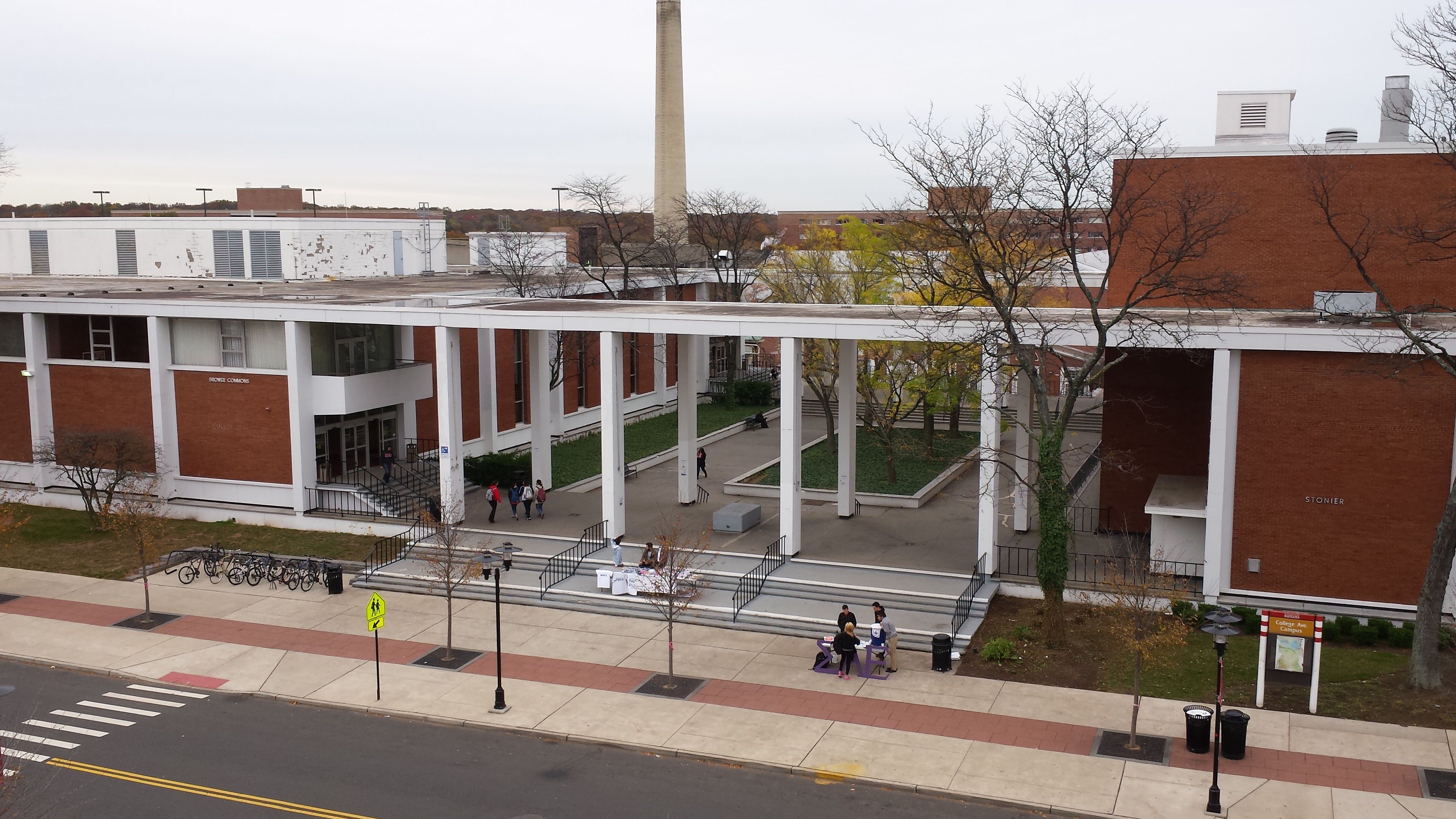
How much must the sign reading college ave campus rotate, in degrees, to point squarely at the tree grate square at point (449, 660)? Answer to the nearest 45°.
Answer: approximately 90° to its right

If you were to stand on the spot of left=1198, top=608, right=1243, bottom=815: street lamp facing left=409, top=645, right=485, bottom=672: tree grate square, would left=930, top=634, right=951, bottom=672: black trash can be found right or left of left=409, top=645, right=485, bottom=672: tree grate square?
right

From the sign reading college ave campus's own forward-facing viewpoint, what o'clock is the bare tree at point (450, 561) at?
The bare tree is roughly at 3 o'clock from the sign reading college ave campus.

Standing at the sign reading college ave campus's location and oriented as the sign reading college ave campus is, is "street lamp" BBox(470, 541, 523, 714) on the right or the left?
on its right

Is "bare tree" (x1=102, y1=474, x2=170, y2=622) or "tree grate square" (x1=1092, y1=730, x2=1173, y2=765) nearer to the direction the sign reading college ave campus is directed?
the tree grate square

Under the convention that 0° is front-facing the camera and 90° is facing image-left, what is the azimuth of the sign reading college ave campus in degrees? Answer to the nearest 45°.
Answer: approximately 0°

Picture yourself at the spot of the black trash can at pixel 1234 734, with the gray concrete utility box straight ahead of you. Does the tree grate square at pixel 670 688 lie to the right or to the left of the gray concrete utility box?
left

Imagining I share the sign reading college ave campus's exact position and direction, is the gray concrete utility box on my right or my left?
on my right

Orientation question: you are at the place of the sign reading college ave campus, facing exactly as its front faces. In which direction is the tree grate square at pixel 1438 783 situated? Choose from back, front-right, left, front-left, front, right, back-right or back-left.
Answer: front-left

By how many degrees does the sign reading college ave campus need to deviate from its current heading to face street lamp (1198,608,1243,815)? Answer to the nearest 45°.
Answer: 0° — it already faces it

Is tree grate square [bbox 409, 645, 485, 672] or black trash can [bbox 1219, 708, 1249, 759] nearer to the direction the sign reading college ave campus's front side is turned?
the black trash can

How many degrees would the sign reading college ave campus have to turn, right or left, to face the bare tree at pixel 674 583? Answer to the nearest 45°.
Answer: approximately 90° to its right

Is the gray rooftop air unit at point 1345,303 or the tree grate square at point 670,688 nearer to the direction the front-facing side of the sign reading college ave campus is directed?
the tree grate square

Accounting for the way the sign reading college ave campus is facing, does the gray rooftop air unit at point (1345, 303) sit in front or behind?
behind

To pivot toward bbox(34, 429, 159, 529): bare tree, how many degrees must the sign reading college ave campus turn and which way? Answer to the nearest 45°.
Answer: approximately 90° to its right

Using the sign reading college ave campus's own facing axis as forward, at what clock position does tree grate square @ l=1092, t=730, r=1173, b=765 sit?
The tree grate square is roughly at 1 o'clock from the sign reading college ave campus.

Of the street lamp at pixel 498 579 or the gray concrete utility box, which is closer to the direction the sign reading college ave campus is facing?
the street lamp

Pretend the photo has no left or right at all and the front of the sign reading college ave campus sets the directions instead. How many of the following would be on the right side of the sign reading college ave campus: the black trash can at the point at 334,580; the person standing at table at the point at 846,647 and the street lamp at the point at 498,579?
3

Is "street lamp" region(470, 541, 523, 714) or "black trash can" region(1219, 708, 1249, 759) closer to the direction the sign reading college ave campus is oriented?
the black trash can

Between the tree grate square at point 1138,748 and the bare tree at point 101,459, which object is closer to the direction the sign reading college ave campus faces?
the tree grate square

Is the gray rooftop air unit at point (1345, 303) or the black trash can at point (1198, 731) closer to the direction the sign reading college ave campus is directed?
the black trash can
